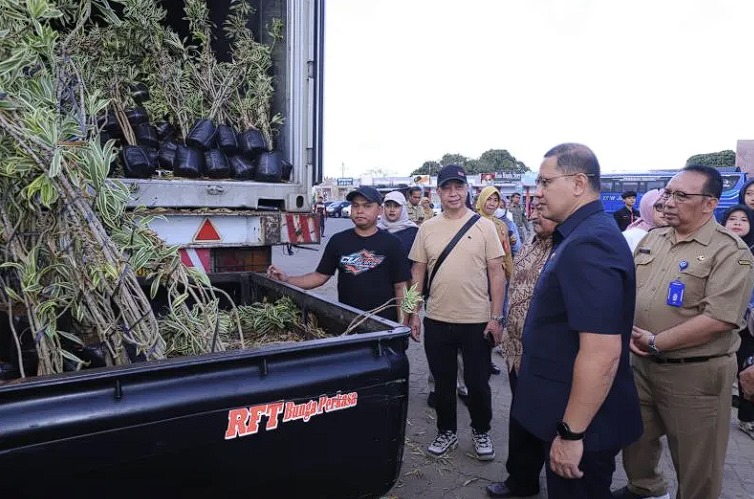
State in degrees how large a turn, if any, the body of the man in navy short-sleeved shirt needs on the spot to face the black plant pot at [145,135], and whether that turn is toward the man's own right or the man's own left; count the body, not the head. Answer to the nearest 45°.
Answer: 0° — they already face it

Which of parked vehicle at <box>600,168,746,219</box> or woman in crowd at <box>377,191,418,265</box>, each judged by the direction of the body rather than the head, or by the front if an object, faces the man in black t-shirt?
the woman in crowd

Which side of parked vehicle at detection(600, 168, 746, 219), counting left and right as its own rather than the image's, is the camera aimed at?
right

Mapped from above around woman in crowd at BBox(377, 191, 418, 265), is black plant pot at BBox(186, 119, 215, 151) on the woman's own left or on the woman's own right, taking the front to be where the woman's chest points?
on the woman's own right

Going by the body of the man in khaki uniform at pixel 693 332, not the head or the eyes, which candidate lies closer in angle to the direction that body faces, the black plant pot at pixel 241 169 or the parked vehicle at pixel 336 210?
the black plant pot

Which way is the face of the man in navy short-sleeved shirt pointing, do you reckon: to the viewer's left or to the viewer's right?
to the viewer's left

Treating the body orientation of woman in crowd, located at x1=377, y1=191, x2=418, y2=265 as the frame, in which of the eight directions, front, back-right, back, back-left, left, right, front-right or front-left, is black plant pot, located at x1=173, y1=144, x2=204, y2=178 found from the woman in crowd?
front-right

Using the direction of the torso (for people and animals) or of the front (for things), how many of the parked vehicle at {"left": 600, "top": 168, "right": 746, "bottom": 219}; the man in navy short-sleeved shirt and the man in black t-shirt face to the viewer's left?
1

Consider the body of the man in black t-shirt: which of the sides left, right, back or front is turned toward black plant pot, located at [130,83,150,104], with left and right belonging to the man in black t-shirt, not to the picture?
right

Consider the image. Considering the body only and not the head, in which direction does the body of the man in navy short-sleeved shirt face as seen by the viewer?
to the viewer's left

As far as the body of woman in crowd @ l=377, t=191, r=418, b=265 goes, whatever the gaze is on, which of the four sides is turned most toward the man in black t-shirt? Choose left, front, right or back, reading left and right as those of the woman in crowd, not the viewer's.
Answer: front

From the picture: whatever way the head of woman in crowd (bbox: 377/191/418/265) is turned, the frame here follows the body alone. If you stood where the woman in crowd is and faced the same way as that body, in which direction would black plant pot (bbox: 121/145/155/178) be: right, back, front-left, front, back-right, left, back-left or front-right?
front-right

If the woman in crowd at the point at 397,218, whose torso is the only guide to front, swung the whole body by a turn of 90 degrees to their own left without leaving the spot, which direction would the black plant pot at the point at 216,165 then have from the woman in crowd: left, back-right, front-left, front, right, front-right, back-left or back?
back-right
